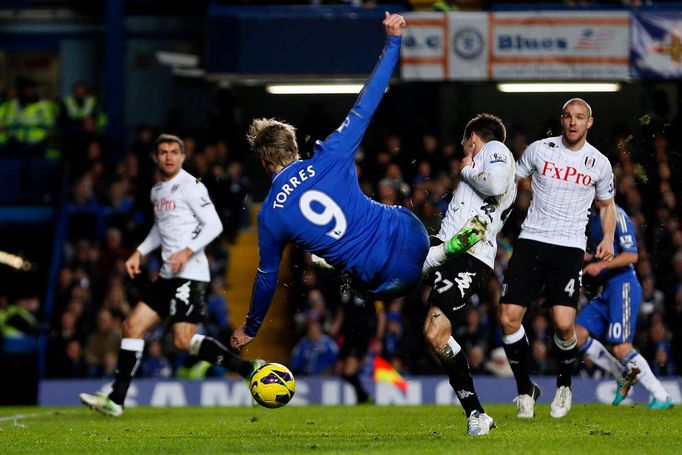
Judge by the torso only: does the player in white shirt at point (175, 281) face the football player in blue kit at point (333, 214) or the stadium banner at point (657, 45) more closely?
the football player in blue kit

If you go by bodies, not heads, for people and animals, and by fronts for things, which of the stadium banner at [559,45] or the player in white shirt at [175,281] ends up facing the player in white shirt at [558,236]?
the stadium banner

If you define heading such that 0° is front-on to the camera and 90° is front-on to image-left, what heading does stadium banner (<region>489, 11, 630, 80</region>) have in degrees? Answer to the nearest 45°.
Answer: approximately 0°

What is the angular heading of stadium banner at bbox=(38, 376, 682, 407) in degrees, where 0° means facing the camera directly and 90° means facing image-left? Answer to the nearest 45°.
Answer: approximately 0°

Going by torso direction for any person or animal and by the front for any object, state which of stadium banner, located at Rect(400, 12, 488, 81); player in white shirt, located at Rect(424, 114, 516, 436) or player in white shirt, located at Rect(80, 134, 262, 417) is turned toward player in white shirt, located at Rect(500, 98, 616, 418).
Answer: the stadium banner

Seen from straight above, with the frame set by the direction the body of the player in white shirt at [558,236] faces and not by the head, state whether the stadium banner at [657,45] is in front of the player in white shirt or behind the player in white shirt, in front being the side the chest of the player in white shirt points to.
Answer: behind
